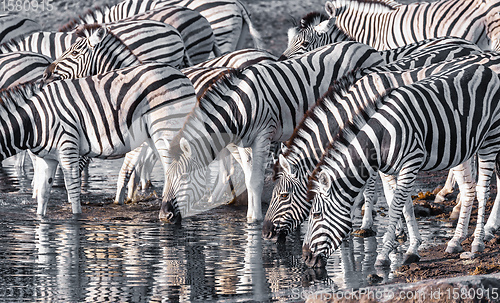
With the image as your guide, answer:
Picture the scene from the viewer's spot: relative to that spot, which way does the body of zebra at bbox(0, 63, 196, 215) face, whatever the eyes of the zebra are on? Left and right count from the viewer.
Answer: facing to the left of the viewer

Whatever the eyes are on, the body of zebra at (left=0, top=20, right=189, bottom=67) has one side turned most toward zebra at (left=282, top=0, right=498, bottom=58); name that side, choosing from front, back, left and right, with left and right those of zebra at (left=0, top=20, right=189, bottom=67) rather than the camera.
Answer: back

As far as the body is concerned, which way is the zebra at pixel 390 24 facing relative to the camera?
to the viewer's left

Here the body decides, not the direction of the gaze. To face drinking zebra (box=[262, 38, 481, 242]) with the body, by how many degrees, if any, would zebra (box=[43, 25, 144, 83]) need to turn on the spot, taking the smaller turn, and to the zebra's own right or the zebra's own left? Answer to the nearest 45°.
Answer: approximately 135° to the zebra's own left

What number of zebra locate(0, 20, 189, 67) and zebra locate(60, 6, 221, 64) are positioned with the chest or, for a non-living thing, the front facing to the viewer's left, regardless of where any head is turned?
2

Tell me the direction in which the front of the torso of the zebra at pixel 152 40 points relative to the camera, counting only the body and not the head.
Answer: to the viewer's left

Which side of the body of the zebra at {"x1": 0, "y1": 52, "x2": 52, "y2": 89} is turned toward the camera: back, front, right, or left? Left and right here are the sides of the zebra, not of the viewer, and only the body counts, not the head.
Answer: left

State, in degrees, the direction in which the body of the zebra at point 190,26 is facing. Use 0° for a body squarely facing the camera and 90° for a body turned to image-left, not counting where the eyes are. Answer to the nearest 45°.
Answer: approximately 90°

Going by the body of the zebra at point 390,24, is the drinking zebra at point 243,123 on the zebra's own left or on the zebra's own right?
on the zebra's own left

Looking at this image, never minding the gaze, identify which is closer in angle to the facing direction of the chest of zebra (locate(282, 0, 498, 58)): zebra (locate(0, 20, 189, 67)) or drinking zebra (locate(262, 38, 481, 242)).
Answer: the zebra
